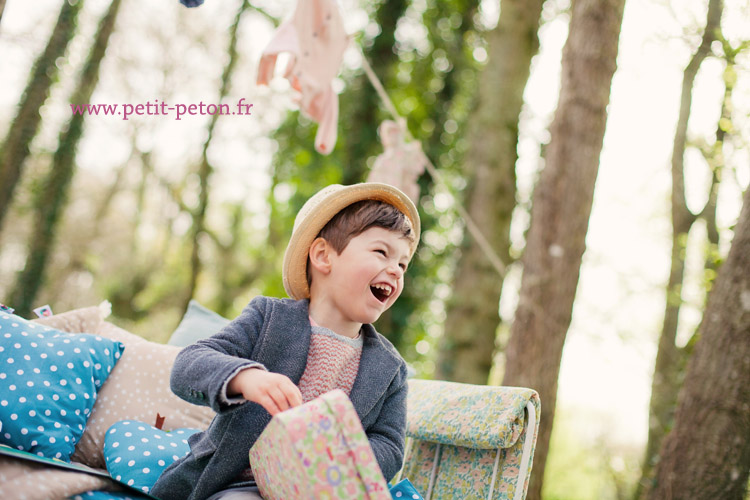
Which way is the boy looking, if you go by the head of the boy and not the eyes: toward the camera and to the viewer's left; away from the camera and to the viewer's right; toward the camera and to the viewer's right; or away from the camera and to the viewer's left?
toward the camera and to the viewer's right

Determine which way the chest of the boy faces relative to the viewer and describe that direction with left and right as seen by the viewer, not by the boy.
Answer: facing the viewer and to the right of the viewer

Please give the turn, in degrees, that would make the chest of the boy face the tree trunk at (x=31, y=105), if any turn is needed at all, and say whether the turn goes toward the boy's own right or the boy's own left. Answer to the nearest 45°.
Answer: approximately 180°

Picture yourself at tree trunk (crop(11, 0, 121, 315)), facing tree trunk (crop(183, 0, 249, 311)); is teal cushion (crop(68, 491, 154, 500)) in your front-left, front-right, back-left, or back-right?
back-right

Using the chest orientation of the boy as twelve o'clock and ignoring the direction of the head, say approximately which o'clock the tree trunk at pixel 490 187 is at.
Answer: The tree trunk is roughly at 8 o'clock from the boy.

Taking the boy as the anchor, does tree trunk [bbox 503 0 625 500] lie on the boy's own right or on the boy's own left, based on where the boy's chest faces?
on the boy's own left

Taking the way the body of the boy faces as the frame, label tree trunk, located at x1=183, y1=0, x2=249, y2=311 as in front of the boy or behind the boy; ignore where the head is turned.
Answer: behind

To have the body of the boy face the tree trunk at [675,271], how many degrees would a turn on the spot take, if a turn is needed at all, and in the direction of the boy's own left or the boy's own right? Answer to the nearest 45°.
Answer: approximately 90° to the boy's own left

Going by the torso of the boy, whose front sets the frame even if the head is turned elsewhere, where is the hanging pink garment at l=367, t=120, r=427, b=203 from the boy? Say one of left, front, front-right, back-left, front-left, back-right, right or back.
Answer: back-left
